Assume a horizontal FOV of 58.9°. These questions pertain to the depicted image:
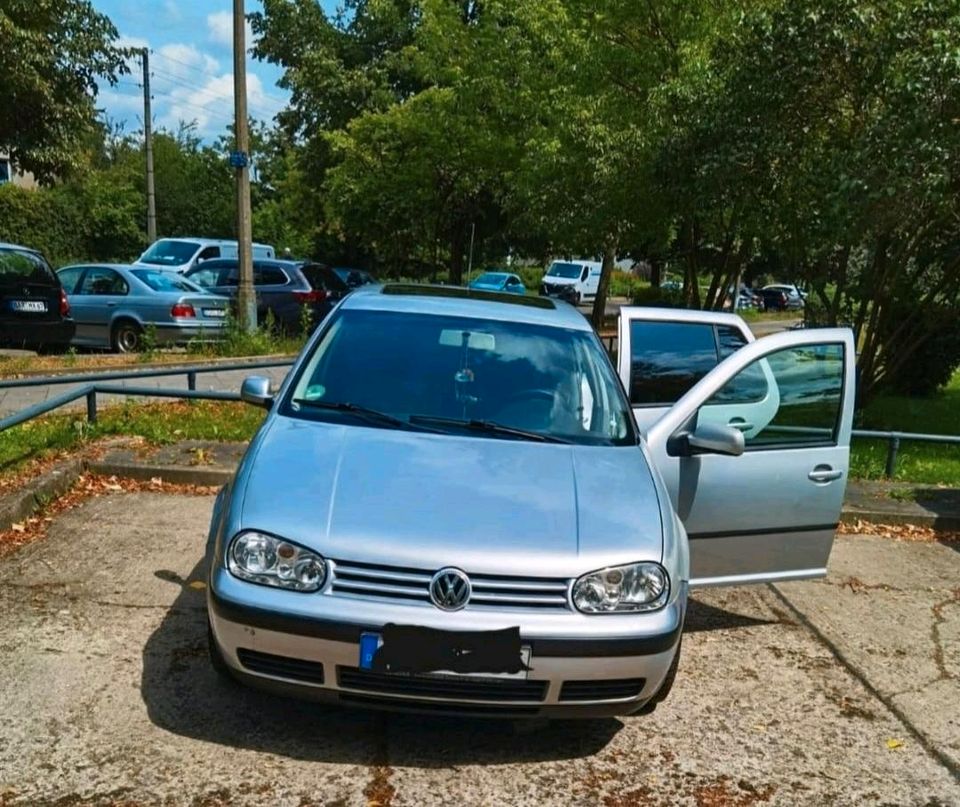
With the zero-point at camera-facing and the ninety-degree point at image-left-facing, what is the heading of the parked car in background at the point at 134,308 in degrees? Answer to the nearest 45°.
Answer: approximately 135°

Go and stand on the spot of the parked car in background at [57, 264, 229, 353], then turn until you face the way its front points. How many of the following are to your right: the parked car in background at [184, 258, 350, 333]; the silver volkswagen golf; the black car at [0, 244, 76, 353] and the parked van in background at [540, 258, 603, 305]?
2

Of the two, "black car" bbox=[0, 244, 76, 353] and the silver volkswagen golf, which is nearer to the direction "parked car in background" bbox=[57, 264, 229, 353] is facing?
the black car

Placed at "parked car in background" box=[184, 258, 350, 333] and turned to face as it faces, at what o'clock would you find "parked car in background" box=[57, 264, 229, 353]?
"parked car in background" box=[57, 264, 229, 353] is roughly at 9 o'clock from "parked car in background" box=[184, 258, 350, 333].

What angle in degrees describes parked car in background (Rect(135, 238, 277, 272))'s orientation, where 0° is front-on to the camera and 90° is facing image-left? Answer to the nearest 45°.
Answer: approximately 45°

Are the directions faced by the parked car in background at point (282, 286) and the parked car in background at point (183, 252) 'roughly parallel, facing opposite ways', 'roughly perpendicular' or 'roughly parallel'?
roughly perpendicular

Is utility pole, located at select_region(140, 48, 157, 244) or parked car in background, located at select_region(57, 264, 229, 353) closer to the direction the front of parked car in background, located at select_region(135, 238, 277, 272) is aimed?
the parked car in background

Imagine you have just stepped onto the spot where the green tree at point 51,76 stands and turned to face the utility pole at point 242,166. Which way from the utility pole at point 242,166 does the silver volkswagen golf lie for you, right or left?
right

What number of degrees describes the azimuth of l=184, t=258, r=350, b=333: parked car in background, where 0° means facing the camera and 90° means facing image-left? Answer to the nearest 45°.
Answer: approximately 135°
